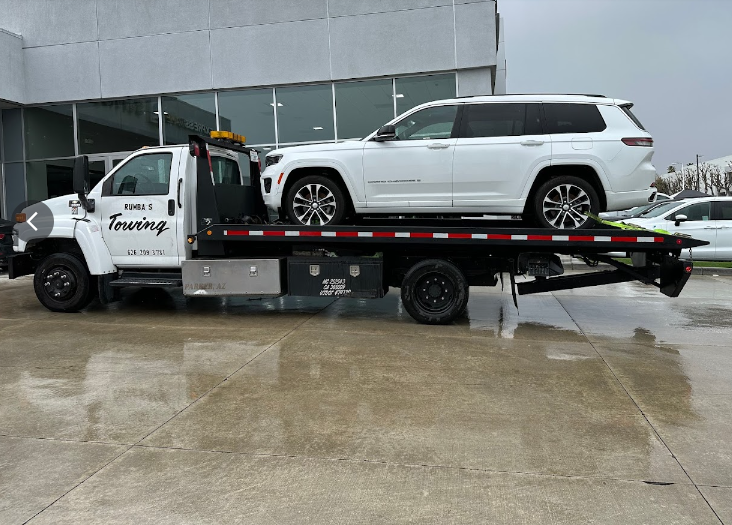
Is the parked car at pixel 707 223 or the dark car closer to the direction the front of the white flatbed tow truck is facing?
the dark car

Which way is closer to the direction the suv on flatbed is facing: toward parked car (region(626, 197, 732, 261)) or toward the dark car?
the dark car

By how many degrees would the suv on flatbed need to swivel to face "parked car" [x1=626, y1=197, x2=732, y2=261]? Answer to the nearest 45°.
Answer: approximately 135° to its right

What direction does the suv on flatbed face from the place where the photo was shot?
facing to the left of the viewer

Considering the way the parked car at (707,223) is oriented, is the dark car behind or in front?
in front

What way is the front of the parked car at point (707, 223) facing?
to the viewer's left

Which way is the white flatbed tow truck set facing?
to the viewer's left

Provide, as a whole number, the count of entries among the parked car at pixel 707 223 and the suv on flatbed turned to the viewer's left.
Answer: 2

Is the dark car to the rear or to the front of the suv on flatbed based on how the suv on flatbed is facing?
to the front
